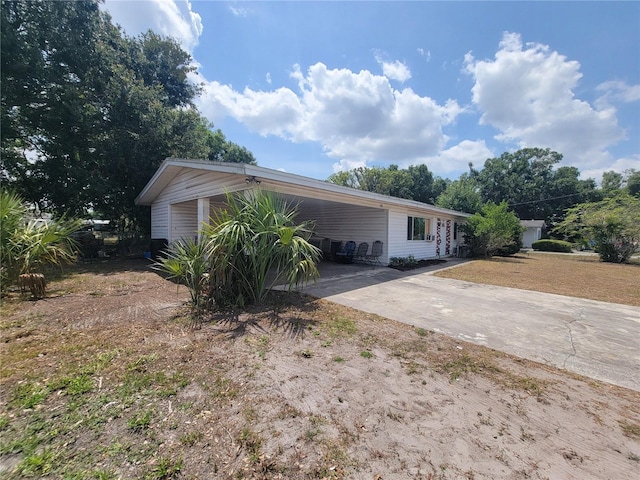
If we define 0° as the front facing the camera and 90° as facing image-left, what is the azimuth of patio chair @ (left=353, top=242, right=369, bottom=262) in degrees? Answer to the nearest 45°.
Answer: approximately 45°

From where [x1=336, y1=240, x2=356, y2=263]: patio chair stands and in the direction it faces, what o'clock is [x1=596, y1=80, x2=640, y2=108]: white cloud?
The white cloud is roughly at 7 o'clock from the patio chair.

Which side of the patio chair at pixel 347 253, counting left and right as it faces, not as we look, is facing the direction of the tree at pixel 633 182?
back

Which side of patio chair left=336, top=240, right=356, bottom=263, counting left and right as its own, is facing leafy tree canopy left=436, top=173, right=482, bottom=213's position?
back

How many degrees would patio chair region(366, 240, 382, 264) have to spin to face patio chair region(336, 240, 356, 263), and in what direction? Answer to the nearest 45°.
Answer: approximately 90° to its right

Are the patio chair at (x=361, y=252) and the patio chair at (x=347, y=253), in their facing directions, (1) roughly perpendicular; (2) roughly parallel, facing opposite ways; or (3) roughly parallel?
roughly parallel

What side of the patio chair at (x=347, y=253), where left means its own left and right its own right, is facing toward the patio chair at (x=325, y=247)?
right

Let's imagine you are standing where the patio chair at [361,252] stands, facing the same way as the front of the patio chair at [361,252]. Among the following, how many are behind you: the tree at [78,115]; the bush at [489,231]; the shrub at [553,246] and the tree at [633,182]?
3

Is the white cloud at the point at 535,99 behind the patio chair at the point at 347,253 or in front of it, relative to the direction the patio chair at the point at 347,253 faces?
behind

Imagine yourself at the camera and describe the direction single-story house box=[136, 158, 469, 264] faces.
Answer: facing the viewer and to the right of the viewer

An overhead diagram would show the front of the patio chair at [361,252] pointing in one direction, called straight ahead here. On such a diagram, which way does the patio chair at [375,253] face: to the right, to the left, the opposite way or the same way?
the same way

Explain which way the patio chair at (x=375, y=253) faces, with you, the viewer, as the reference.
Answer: facing the viewer and to the left of the viewer

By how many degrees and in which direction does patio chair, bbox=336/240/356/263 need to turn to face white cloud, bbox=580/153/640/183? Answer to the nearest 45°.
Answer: approximately 180°

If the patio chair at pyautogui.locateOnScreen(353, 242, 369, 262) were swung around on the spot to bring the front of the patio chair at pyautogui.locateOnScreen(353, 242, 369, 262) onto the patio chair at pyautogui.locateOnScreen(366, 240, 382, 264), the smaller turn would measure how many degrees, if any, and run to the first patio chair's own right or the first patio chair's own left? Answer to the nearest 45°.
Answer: approximately 90° to the first patio chair's own left
